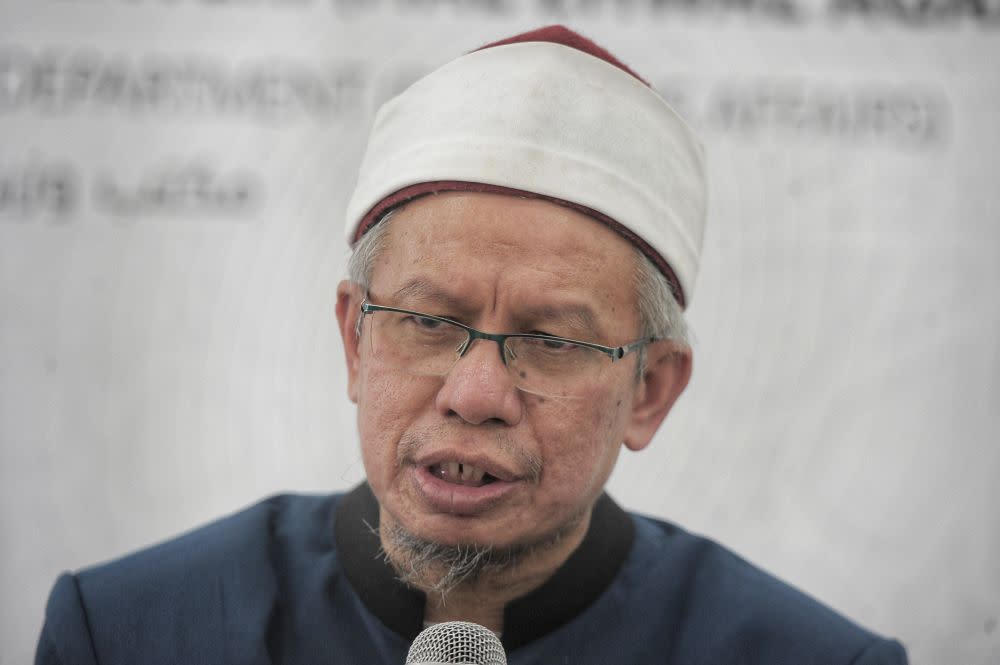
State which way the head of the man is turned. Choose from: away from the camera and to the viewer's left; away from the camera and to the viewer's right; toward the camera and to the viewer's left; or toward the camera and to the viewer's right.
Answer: toward the camera and to the viewer's left

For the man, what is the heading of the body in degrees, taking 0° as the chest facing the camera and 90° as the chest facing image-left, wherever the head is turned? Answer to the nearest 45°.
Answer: approximately 0°
